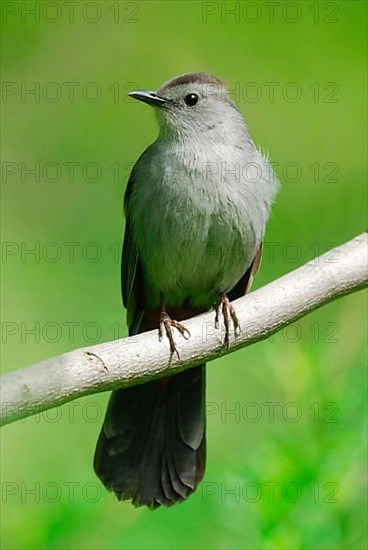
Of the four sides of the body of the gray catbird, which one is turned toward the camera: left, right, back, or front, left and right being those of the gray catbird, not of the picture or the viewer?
front
